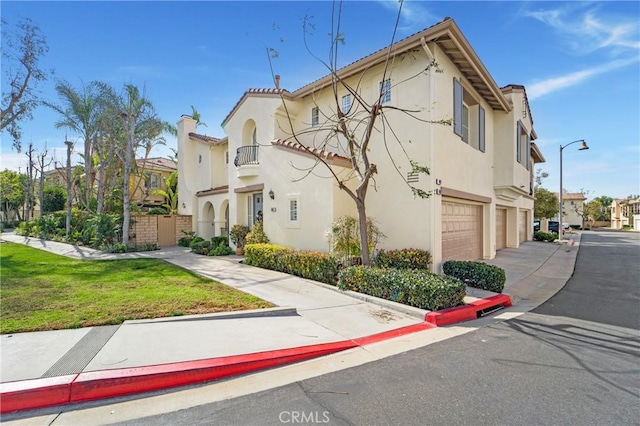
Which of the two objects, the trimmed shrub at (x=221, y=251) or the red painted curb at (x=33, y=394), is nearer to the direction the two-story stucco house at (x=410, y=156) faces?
the red painted curb

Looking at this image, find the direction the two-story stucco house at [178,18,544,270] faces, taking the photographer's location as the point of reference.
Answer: facing the viewer and to the left of the viewer

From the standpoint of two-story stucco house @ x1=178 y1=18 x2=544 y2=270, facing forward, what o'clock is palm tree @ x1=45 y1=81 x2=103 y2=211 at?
The palm tree is roughly at 2 o'clock from the two-story stucco house.

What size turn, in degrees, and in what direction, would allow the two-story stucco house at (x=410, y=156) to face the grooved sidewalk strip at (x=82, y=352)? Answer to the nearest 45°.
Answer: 0° — it already faces it

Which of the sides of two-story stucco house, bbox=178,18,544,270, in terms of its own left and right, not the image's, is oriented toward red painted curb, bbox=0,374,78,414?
front

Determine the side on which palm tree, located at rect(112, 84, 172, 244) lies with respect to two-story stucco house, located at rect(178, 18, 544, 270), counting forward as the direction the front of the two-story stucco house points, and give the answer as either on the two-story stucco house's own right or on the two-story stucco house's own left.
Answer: on the two-story stucco house's own right

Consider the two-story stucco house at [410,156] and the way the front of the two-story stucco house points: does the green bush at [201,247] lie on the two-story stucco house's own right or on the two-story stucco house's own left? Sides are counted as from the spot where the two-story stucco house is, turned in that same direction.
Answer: on the two-story stucco house's own right

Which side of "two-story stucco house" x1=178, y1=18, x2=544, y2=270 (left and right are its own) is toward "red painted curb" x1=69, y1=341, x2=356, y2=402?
front

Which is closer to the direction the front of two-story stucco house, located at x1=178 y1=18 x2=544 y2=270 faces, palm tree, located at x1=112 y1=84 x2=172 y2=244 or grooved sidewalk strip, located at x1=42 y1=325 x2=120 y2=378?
the grooved sidewalk strip

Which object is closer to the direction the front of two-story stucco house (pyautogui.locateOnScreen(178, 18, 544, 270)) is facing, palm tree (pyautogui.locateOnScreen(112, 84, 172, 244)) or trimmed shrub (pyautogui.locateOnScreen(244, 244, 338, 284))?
the trimmed shrub
